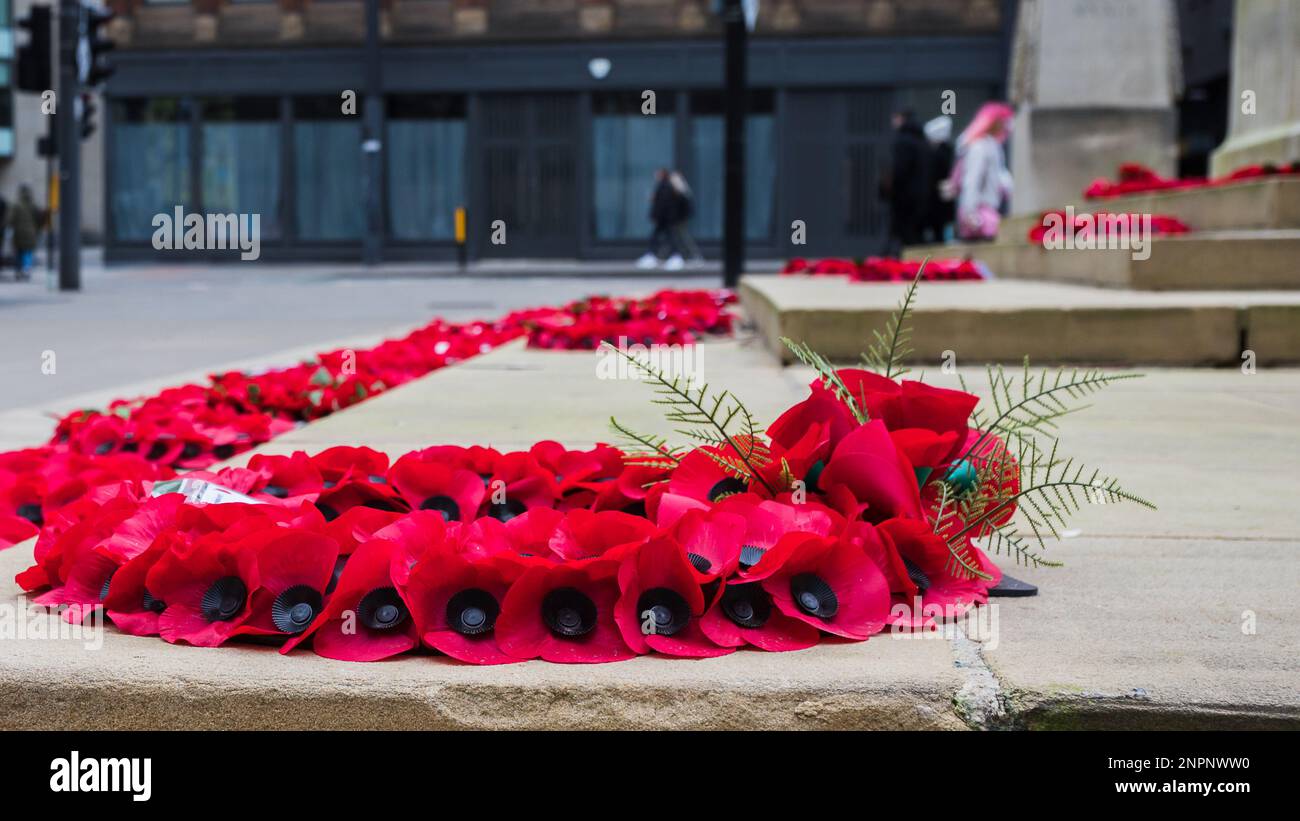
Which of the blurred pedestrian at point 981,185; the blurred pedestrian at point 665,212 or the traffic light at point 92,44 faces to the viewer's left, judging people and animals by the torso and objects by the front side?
the blurred pedestrian at point 665,212

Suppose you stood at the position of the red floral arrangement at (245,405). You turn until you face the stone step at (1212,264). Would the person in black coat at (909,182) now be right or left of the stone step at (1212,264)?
left

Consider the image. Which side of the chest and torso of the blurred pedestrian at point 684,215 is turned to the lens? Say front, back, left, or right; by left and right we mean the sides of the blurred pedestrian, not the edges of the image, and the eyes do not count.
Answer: left

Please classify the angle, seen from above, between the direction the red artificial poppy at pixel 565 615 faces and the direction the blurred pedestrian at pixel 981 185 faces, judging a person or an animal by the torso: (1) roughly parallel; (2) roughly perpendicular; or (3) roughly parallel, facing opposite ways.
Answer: roughly perpendicular

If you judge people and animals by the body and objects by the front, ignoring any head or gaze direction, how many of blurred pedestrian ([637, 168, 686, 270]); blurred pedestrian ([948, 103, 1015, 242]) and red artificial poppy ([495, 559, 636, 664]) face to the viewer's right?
1

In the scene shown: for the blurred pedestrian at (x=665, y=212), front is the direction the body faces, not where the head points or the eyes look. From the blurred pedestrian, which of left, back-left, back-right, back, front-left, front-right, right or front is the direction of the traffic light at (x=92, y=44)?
front-left

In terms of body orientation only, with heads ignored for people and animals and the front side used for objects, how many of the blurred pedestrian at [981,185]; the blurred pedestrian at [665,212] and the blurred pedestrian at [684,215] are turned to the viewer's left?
2
